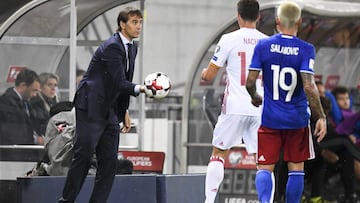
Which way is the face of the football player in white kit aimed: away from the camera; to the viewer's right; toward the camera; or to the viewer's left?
away from the camera

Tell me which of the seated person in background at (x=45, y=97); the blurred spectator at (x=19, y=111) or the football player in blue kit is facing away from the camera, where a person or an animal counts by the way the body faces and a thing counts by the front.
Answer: the football player in blue kit

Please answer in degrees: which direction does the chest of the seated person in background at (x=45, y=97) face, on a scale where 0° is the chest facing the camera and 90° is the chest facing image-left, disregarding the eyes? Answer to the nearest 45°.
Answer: approximately 315°

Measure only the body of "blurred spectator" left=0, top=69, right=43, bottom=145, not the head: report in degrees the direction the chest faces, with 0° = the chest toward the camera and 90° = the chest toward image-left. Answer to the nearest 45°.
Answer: approximately 315°

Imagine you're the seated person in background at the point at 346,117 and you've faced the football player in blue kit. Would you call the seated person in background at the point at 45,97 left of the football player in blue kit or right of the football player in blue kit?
right

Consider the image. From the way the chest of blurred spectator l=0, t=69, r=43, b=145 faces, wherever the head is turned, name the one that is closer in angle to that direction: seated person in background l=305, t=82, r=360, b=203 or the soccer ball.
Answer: the soccer ball

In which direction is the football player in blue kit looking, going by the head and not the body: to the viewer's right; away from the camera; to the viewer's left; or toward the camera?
away from the camera

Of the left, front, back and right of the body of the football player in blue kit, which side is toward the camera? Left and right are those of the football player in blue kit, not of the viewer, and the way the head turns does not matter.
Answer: back
